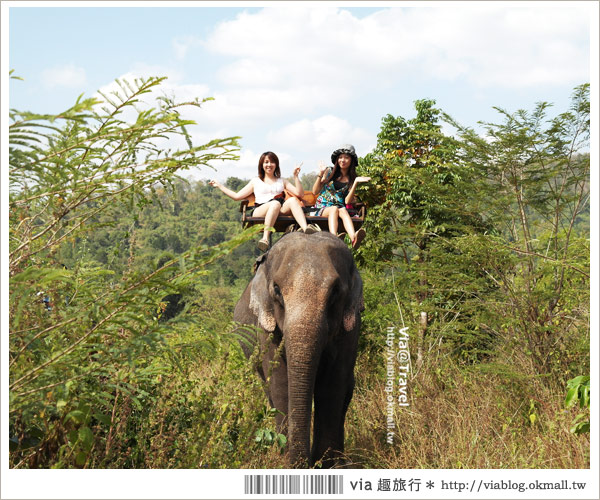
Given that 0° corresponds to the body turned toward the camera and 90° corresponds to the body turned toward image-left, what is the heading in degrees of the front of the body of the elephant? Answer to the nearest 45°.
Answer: approximately 0°

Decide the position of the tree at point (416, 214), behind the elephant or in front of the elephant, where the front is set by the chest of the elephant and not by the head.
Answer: behind

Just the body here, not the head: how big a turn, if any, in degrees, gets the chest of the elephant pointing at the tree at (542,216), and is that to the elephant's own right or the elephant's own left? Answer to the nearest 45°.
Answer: approximately 135° to the elephant's own left
